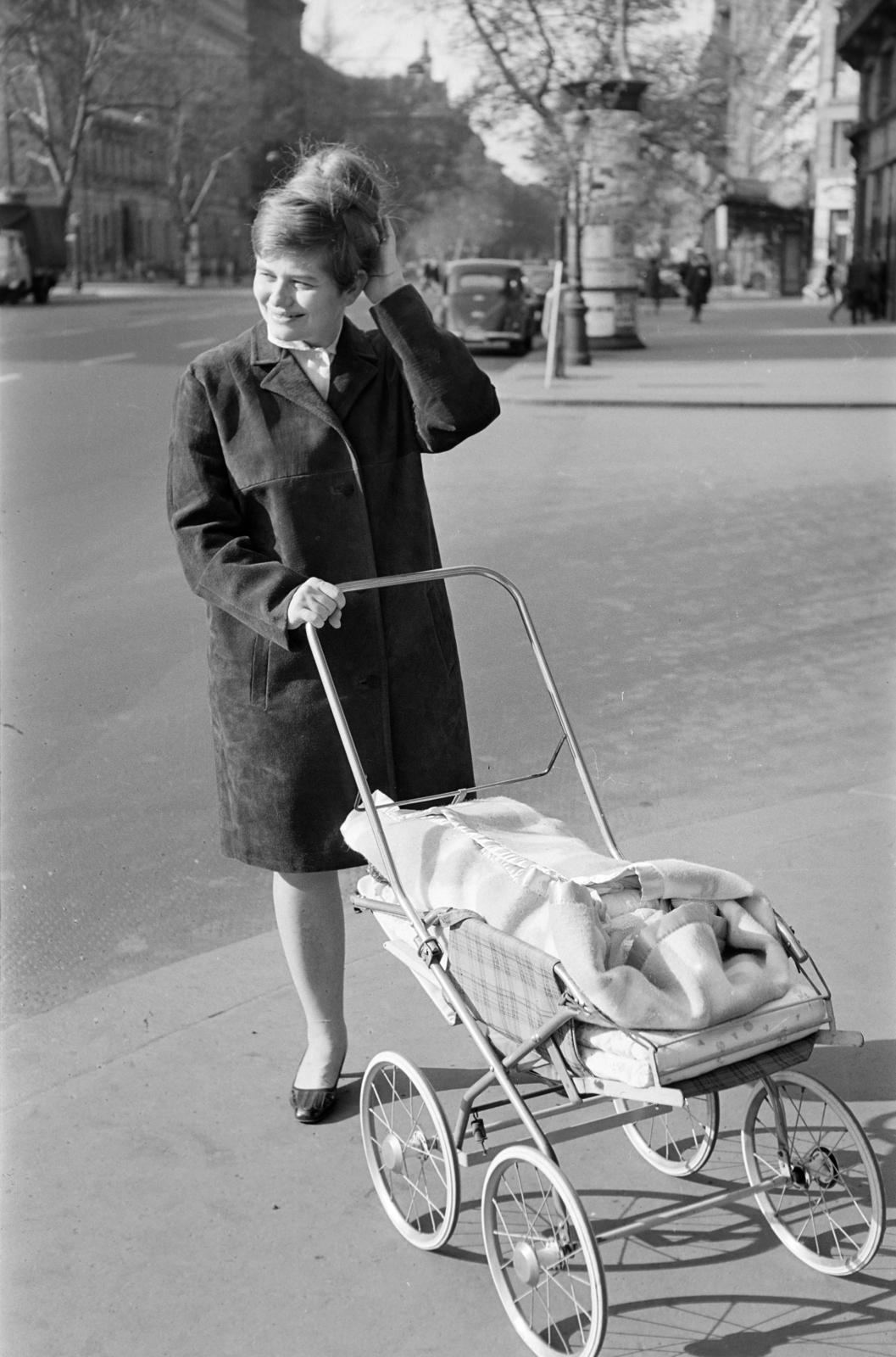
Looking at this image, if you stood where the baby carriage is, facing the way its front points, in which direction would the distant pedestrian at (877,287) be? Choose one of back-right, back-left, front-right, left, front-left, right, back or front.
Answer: back-left

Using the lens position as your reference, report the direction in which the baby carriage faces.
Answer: facing the viewer and to the right of the viewer

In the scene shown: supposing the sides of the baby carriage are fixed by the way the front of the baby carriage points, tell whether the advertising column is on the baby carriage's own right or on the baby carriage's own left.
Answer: on the baby carriage's own left

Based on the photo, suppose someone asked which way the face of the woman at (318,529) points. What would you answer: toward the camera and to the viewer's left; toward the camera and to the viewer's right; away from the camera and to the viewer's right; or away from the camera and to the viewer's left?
toward the camera and to the viewer's left

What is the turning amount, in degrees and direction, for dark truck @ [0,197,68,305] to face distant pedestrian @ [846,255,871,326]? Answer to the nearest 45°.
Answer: approximately 90° to its left

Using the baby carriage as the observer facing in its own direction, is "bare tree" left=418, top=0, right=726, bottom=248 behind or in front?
behind

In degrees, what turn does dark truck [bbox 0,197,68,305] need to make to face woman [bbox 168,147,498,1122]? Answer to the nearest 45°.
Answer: approximately 45° to its left

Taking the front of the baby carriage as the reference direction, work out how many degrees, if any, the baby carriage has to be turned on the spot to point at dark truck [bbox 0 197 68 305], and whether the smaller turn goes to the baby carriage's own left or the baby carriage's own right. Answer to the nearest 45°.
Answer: approximately 135° to the baby carriage's own left

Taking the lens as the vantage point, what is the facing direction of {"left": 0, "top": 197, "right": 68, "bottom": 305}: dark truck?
facing the viewer and to the left of the viewer

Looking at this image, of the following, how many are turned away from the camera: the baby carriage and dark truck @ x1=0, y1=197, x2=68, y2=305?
0

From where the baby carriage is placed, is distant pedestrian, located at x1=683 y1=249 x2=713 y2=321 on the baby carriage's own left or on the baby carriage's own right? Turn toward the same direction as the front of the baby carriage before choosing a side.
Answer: on the baby carriage's own left

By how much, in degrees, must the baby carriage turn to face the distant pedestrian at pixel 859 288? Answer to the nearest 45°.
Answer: approximately 135° to its left

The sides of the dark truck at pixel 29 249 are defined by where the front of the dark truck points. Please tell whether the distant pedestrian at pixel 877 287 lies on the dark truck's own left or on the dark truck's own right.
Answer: on the dark truck's own left

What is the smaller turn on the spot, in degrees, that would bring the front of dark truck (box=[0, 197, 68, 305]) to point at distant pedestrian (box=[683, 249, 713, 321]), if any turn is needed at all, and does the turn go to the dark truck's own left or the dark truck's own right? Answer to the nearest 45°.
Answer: approximately 90° to the dark truck's own left
